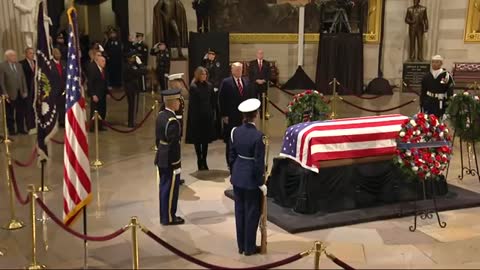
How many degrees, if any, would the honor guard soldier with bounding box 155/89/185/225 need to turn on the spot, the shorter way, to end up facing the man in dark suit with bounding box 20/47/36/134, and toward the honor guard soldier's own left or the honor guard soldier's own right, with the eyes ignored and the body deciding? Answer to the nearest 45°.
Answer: approximately 135° to the honor guard soldier's own left

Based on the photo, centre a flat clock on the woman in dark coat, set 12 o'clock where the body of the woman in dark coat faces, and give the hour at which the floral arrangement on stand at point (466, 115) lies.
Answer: The floral arrangement on stand is roughly at 11 o'clock from the woman in dark coat.

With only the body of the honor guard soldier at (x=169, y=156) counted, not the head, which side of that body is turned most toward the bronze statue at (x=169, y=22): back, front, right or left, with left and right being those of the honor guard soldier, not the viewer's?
left

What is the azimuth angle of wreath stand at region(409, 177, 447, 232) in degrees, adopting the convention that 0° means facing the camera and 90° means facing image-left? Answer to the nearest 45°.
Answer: approximately 0°

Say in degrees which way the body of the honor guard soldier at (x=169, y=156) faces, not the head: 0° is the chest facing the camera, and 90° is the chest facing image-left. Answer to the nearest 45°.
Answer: approximately 270°

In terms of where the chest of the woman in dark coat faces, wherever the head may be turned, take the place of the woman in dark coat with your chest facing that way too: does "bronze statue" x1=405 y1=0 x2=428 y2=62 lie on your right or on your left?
on your left

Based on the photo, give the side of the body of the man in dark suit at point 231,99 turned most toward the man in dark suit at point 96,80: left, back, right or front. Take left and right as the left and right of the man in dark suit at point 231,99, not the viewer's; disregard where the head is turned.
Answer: back

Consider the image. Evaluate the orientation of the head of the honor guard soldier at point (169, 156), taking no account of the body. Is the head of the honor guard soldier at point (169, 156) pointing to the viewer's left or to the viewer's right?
to the viewer's right

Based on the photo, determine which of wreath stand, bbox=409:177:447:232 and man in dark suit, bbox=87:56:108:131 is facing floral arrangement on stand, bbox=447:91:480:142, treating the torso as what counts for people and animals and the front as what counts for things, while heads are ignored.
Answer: the man in dark suit
